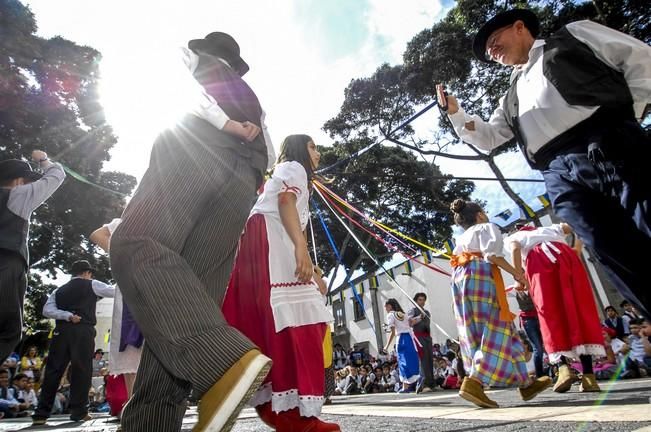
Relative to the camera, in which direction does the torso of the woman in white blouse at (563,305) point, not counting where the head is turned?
away from the camera

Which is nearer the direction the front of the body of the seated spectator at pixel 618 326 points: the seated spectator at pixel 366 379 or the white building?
the seated spectator

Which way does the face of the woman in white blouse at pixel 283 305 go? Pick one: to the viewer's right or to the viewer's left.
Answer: to the viewer's right

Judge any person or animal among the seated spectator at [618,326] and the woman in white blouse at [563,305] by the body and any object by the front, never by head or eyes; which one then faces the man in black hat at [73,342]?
the seated spectator

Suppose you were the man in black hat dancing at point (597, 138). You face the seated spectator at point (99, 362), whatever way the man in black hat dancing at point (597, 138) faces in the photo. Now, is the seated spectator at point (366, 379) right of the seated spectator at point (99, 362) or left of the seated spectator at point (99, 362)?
right

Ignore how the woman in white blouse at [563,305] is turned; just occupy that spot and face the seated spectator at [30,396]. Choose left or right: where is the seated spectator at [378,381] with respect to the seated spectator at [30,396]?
right

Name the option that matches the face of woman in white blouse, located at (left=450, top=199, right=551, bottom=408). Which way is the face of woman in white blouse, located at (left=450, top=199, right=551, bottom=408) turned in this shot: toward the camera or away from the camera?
away from the camera

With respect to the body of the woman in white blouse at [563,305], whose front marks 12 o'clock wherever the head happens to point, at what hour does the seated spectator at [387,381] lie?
The seated spectator is roughly at 11 o'clock from the woman in white blouse.

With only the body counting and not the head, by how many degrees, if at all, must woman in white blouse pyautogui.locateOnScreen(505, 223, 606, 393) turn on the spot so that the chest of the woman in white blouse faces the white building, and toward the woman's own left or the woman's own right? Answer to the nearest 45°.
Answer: approximately 45° to the woman's own left

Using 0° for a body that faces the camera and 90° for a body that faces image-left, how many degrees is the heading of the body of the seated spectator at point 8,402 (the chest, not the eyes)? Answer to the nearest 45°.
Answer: approximately 315°

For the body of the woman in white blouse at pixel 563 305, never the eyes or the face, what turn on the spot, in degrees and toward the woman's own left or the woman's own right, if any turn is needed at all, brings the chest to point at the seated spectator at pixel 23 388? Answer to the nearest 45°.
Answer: approximately 90° to the woman's own left

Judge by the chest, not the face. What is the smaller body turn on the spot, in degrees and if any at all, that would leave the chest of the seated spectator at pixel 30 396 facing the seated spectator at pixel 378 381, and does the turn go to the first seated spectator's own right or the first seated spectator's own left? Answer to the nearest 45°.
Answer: approximately 45° to the first seated spectator's own left

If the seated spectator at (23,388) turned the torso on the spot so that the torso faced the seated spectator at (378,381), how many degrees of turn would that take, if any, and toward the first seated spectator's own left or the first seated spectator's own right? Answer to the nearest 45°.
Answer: approximately 45° to the first seated spectator's own left

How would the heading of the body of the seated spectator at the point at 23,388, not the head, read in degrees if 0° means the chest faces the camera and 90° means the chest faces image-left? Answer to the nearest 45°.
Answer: approximately 315°
